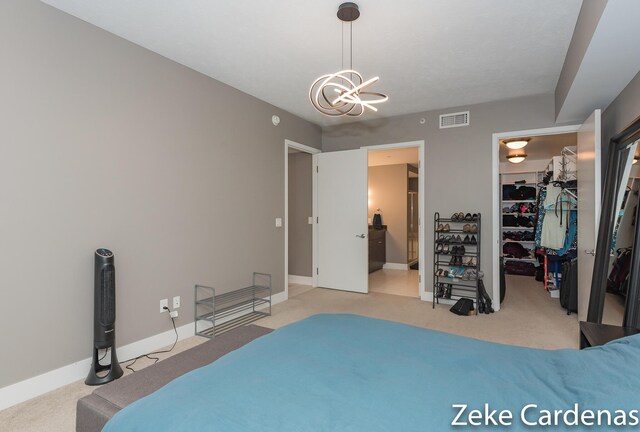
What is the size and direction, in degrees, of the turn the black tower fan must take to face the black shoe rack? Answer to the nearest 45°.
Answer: approximately 45° to its left

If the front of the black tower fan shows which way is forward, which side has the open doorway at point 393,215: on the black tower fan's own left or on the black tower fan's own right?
on the black tower fan's own left

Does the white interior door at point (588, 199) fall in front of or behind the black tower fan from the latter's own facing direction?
in front

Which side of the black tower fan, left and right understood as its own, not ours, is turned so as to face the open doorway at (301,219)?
left

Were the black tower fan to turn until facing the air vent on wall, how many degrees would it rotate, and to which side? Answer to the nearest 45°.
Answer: approximately 45° to its left

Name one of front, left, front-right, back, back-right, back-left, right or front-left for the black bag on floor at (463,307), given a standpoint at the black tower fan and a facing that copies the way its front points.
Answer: front-left

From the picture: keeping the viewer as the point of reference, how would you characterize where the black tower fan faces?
facing the viewer and to the right of the viewer

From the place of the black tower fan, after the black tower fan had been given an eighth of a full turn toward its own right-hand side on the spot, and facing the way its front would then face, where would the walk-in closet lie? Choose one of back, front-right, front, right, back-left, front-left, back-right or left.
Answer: left
